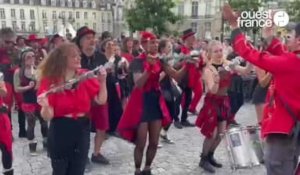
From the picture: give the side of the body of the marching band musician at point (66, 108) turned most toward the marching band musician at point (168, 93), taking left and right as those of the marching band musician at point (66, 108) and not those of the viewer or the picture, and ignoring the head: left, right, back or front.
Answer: left

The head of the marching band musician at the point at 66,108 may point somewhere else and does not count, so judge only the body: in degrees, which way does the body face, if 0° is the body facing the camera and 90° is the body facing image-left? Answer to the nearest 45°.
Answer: approximately 315°

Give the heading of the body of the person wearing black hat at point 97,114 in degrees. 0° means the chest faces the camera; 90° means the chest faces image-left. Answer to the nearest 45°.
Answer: approximately 315°

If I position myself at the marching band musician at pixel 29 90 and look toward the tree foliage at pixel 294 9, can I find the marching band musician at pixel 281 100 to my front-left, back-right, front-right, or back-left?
back-right

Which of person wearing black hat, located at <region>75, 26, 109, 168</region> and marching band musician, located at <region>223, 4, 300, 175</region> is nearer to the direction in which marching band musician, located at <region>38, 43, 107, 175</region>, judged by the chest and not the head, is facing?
the marching band musician

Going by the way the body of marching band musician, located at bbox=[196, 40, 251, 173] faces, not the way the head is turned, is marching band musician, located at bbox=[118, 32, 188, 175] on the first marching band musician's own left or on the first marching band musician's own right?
on the first marching band musician's own right
